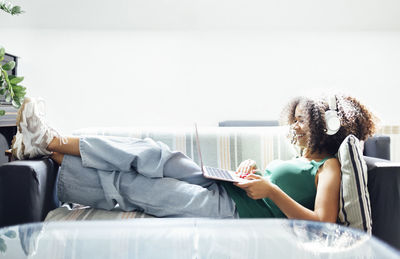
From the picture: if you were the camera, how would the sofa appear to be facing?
facing the viewer
